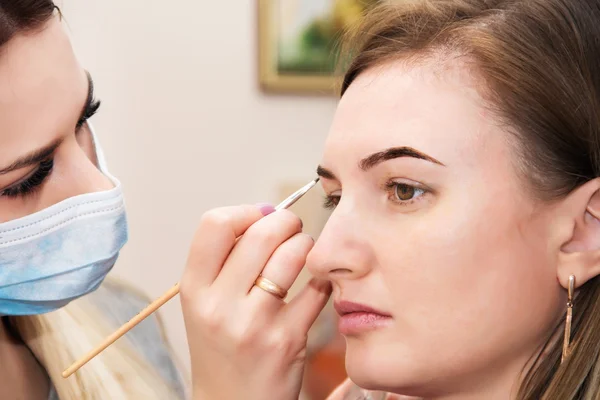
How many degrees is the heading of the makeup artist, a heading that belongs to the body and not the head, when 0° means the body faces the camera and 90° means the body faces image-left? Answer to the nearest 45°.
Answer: approximately 315°

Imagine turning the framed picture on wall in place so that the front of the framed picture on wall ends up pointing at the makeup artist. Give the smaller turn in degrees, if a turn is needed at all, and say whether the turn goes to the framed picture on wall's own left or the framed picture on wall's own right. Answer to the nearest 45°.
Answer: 0° — it already faces them

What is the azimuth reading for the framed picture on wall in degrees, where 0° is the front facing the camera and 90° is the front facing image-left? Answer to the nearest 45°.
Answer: approximately 0°

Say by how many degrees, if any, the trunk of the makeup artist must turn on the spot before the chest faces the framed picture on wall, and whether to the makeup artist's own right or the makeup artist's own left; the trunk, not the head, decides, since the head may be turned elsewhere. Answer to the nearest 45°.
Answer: approximately 90° to the makeup artist's own left
